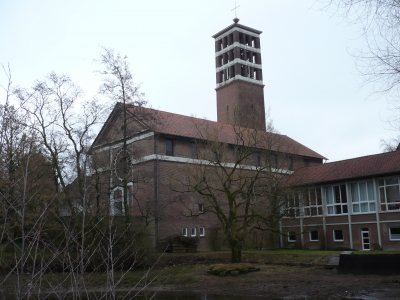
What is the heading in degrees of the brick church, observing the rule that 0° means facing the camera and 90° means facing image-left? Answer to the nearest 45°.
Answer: approximately 45°
